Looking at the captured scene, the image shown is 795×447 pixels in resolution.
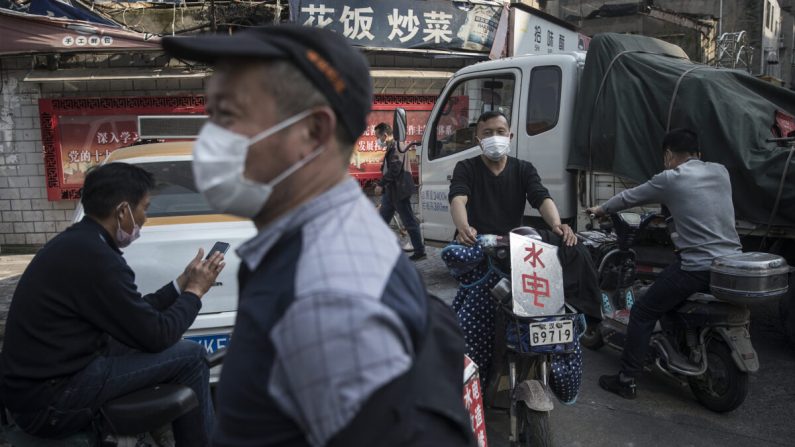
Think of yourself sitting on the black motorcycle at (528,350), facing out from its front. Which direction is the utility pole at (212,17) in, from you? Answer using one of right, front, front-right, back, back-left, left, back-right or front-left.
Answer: back-right

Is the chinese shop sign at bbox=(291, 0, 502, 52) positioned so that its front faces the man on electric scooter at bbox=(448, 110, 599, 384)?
yes

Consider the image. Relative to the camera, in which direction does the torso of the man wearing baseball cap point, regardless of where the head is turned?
to the viewer's left

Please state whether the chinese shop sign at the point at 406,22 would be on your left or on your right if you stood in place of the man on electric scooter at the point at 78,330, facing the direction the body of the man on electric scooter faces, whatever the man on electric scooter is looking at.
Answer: on your left

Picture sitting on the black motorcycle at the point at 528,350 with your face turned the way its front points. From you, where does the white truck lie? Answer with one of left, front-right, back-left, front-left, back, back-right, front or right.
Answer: back

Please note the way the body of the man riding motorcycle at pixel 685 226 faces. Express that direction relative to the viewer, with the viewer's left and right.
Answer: facing away from the viewer and to the left of the viewer

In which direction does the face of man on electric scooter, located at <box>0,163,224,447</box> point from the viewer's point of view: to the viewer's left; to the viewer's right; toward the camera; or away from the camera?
to the viewer's right
